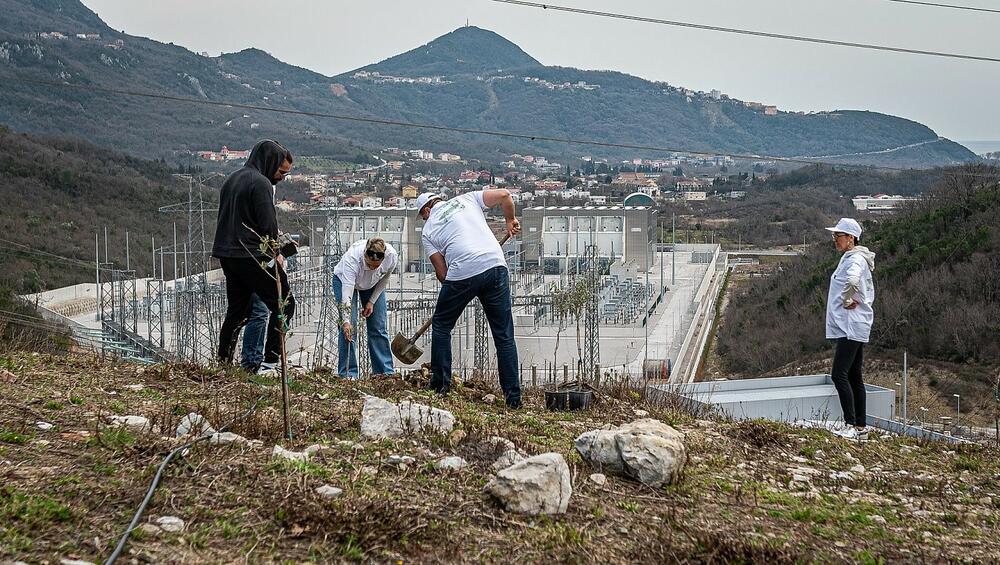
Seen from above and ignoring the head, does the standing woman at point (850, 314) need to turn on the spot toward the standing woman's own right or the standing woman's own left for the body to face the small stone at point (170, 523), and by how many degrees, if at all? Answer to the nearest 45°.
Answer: approximately 90° to the standing woman's own left

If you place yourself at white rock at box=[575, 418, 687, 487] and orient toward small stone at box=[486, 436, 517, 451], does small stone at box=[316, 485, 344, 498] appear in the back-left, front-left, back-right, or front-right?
front-left

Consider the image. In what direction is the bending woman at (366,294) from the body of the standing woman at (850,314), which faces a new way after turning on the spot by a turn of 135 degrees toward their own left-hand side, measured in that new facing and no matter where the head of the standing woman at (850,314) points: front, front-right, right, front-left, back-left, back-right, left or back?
back-right

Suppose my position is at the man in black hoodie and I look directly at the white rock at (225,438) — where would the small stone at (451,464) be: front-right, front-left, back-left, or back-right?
front-left

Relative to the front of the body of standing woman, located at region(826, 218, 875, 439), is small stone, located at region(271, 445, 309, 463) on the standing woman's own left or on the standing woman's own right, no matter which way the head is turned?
on the standing woman's own left

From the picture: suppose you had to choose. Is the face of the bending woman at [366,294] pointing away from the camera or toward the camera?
toward the camera

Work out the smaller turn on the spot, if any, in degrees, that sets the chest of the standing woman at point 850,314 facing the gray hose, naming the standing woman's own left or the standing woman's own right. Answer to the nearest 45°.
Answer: approximately 90° to the standing woman's own left

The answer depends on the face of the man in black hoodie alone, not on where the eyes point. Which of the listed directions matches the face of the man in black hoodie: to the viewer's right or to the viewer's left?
to the viewer's right

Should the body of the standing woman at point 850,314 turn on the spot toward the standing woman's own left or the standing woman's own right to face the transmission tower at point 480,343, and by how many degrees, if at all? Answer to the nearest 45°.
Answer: approximately 45° to the standing woman's own right

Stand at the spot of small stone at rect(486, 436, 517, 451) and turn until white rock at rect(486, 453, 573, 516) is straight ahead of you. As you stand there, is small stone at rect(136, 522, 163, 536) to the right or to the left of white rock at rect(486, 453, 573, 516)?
right

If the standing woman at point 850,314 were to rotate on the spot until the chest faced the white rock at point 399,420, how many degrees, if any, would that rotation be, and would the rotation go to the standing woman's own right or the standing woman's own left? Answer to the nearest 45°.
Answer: approximately 45° to the standing woman's own left

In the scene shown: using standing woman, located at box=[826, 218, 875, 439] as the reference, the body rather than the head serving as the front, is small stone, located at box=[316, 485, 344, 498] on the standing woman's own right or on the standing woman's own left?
on the standing woman's own left

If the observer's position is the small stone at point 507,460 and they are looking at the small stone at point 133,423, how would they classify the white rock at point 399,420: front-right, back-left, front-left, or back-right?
front-right

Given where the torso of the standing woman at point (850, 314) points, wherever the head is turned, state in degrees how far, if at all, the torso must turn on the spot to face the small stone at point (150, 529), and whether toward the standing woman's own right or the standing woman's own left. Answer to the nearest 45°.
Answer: approximately 90° to the standing woman's own left

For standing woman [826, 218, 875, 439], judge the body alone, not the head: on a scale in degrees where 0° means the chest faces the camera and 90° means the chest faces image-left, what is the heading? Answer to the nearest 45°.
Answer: approximately 90°

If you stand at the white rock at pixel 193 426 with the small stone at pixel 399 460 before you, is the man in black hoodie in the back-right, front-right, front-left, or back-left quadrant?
back-left
